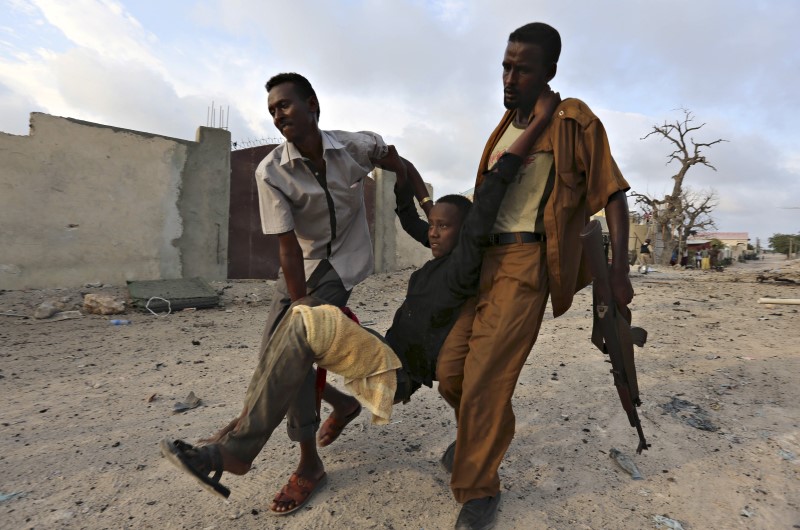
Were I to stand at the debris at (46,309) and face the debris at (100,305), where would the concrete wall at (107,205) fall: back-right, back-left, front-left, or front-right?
front-left

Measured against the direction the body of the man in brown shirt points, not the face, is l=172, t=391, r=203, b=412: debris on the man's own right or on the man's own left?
on the man's own right

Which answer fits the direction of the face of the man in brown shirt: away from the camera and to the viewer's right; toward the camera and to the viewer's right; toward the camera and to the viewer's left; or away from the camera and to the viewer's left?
toward the camera and to the viewer's left

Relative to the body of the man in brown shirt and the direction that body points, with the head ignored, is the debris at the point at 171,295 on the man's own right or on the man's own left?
on the man's own right

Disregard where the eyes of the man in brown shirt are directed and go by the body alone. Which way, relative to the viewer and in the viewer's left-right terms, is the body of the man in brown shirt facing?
facing the viewer and to the left of the viewer

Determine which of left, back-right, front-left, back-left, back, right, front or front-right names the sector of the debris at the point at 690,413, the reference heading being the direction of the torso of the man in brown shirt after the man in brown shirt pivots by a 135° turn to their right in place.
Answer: front-right

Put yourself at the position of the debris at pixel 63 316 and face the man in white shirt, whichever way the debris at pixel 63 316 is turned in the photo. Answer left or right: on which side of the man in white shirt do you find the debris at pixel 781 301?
left

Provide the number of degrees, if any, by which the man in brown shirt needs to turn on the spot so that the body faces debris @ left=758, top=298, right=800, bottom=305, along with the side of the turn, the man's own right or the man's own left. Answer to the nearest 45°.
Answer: approximately 180°

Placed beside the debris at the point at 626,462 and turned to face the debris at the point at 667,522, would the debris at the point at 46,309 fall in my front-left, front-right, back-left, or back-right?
back-right

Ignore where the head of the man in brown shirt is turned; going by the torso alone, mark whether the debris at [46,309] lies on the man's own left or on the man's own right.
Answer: on the man's own right

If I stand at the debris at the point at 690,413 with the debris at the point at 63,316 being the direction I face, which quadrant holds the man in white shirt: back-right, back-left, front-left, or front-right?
front-left

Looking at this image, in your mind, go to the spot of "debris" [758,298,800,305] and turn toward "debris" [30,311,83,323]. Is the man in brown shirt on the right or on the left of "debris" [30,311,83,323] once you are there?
left
